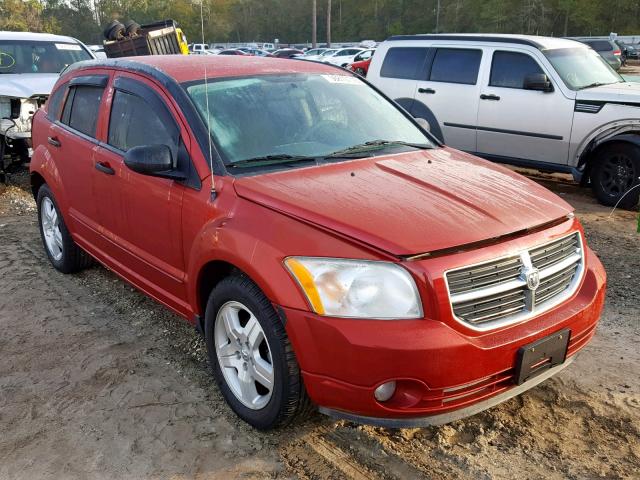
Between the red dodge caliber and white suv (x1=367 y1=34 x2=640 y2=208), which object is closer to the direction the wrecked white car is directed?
the red dodge caliber

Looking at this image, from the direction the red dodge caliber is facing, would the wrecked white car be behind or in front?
behind

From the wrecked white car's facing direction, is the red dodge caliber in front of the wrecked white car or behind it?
in front

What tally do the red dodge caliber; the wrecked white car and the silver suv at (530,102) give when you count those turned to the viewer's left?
0

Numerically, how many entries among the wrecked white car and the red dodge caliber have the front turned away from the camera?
0

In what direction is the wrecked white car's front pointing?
toward the camera

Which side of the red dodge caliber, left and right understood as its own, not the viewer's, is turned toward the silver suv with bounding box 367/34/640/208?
left

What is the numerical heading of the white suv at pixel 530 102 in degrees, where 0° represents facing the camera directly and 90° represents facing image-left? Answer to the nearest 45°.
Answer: approximately 315°

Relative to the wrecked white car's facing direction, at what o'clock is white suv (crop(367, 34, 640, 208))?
The white suv is roughly at 10 o'clock from the wrecked white car.
